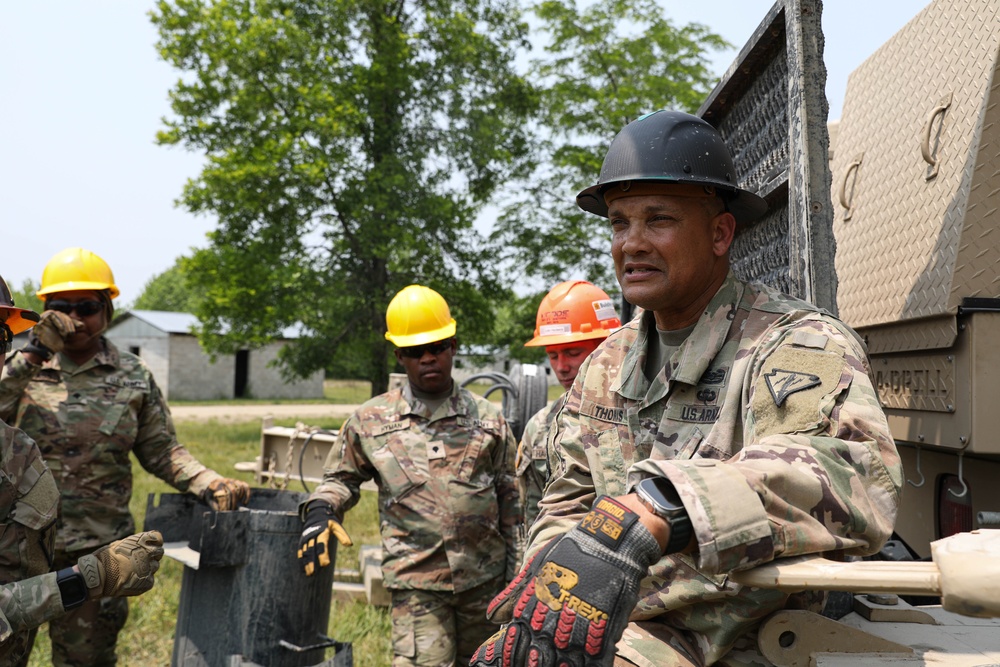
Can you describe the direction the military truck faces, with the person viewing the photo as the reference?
facing away from the viewer and to the right of the viewer

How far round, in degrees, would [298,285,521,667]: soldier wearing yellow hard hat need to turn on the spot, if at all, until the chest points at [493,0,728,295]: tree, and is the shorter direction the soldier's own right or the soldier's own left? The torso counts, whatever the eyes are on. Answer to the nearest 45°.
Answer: approximately 180°

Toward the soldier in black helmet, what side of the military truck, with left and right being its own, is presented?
back

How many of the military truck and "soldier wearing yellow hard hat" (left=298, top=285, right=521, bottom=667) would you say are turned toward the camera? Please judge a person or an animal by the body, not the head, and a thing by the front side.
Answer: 1

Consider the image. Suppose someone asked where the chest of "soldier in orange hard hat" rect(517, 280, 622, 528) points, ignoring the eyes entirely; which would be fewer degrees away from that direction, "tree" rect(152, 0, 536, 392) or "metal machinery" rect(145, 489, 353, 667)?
the metal machinery

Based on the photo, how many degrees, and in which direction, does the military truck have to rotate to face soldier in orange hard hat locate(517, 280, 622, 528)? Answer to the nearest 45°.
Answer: approximately 90° to its left

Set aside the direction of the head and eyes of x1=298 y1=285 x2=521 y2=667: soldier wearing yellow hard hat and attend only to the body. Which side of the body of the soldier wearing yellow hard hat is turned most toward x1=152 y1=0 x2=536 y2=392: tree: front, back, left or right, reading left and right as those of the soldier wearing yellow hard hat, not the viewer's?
back

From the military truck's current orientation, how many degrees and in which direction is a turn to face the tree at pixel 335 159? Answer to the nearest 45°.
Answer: approximately 90° to its left

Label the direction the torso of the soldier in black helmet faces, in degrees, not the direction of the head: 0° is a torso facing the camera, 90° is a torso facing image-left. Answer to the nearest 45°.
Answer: approximately 45°

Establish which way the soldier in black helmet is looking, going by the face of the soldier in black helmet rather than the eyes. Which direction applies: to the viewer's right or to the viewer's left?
to the viewer's left
